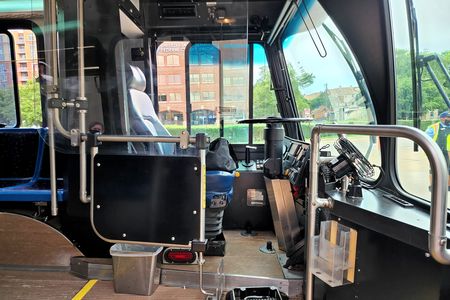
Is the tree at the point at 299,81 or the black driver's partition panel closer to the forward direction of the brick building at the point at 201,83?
the black driver's partition panel

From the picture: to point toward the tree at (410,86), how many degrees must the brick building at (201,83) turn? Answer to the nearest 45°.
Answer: approximately 45° to its left

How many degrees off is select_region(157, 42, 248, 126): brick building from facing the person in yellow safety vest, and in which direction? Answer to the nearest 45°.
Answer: approximately 45° to its left

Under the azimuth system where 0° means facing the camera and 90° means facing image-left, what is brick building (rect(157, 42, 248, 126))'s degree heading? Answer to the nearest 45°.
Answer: approximately 0°

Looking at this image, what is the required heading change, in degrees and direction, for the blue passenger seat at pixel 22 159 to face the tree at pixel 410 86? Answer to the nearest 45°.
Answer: approximately 45° to its left
